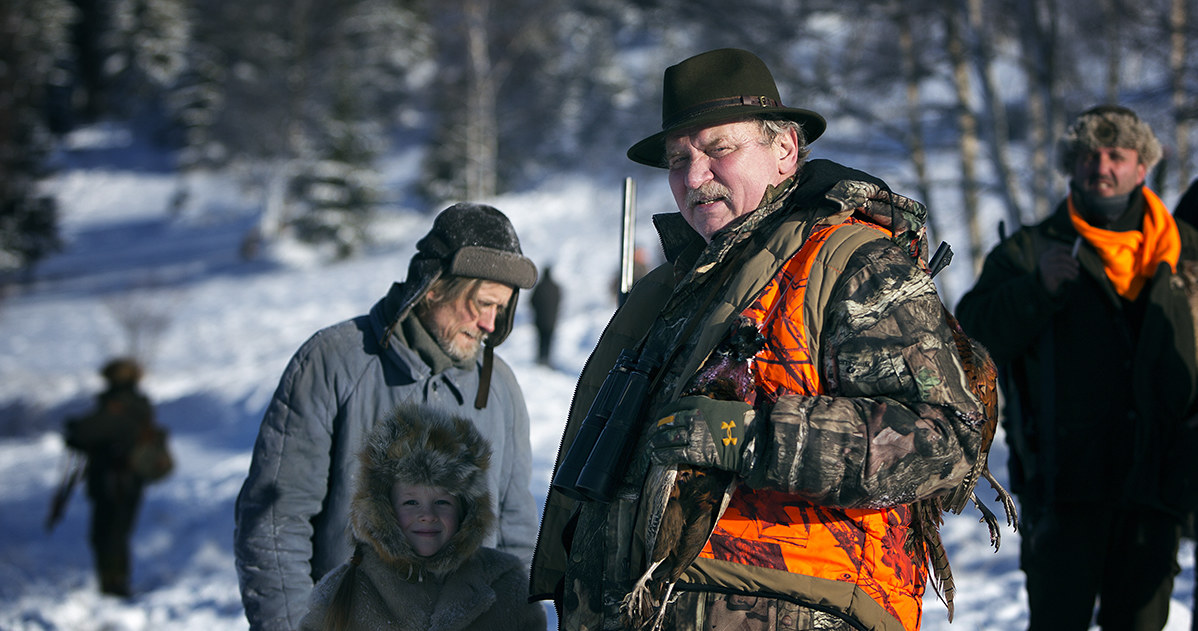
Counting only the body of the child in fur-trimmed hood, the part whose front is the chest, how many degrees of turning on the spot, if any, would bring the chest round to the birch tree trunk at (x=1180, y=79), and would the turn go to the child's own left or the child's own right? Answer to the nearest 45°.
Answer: approximately 135° to the child's own left

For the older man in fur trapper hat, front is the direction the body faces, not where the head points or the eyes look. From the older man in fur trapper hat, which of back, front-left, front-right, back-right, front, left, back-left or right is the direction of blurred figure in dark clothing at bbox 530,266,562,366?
back-left

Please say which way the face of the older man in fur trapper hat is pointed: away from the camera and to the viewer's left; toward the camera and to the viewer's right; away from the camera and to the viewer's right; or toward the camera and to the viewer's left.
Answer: toward the camera and to the viewer's right

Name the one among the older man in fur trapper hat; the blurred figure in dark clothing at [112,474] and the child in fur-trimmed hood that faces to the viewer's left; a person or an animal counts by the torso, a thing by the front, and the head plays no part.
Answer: the blurred figure in dark clothing

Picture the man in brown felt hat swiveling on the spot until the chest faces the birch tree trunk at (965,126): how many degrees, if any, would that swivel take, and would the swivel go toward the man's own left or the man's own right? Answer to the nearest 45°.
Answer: approximately 135° to the man's own right

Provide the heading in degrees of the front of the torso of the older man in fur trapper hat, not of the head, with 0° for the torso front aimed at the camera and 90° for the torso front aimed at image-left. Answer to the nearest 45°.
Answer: approximately 315°

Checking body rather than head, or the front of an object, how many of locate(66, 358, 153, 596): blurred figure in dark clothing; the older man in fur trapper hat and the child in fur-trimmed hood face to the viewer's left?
1

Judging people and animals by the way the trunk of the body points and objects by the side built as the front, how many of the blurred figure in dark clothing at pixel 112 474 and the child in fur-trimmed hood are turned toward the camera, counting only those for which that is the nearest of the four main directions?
1

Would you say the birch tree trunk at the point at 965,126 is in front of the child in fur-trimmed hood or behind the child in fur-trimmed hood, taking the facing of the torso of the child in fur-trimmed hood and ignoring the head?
behind
